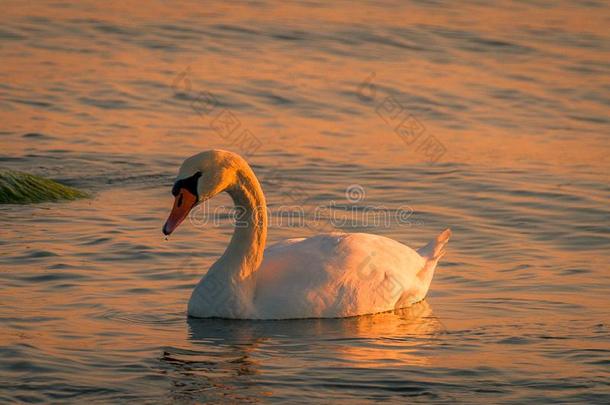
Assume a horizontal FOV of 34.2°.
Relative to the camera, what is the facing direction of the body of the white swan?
to the viewer's left
